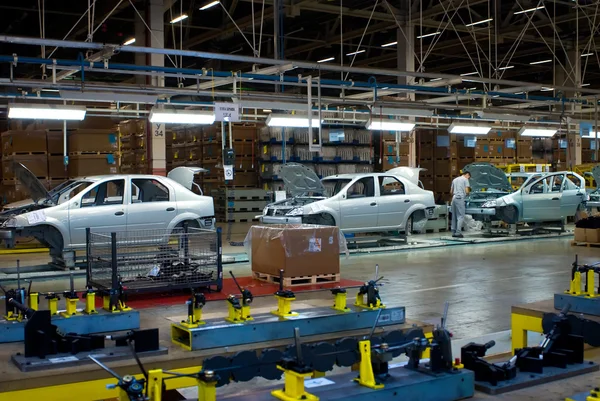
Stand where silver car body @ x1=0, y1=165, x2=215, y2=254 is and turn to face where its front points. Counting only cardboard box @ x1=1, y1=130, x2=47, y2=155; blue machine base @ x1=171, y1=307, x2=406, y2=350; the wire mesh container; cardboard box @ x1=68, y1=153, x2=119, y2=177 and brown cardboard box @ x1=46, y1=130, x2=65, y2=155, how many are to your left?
2

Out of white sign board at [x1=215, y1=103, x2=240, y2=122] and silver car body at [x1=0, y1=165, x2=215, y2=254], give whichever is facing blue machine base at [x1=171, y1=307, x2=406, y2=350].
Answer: the white sign board

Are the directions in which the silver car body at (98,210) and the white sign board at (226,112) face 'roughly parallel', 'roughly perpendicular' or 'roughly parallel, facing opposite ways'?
roughly perpendicular

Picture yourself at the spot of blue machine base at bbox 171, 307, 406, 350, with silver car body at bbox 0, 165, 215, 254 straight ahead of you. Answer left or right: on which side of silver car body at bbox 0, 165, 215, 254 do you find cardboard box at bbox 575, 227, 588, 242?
right

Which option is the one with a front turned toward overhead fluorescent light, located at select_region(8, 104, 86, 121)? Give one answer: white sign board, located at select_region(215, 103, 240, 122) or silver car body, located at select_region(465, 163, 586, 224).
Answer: the silver car body

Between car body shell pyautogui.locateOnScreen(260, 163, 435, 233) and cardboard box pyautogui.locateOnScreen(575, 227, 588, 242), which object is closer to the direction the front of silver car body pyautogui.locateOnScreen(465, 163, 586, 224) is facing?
the car body shell

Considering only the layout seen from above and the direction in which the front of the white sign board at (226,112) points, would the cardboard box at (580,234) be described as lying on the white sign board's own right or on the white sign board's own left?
on the white sign board's own left

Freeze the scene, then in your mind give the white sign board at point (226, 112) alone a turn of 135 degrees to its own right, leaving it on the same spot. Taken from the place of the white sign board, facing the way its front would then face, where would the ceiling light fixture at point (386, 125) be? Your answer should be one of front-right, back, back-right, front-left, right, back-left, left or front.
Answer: right

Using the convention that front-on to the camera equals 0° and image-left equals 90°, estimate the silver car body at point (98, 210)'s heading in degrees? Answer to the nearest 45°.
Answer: approximately 90°

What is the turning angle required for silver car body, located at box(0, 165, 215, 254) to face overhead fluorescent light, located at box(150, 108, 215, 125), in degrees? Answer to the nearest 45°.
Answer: approximately 135° to its right

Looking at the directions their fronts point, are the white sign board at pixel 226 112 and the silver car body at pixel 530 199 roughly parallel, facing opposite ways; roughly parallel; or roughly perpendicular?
roughly perpendicular

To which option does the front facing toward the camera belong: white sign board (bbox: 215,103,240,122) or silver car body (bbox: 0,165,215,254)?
the white sign board

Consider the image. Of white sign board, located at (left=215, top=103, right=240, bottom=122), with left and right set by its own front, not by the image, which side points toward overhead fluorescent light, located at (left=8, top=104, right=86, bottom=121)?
right

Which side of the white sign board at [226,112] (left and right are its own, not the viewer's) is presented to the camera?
front

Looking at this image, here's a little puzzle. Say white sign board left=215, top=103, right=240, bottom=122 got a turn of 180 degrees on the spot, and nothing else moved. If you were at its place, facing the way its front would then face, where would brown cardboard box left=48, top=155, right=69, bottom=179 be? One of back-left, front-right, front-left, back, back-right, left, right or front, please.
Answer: front-left

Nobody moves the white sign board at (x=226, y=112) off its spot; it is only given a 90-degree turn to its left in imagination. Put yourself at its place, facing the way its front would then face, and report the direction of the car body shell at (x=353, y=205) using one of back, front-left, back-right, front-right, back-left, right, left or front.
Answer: front-left

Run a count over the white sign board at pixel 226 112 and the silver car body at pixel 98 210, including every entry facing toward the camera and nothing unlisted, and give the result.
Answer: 1
